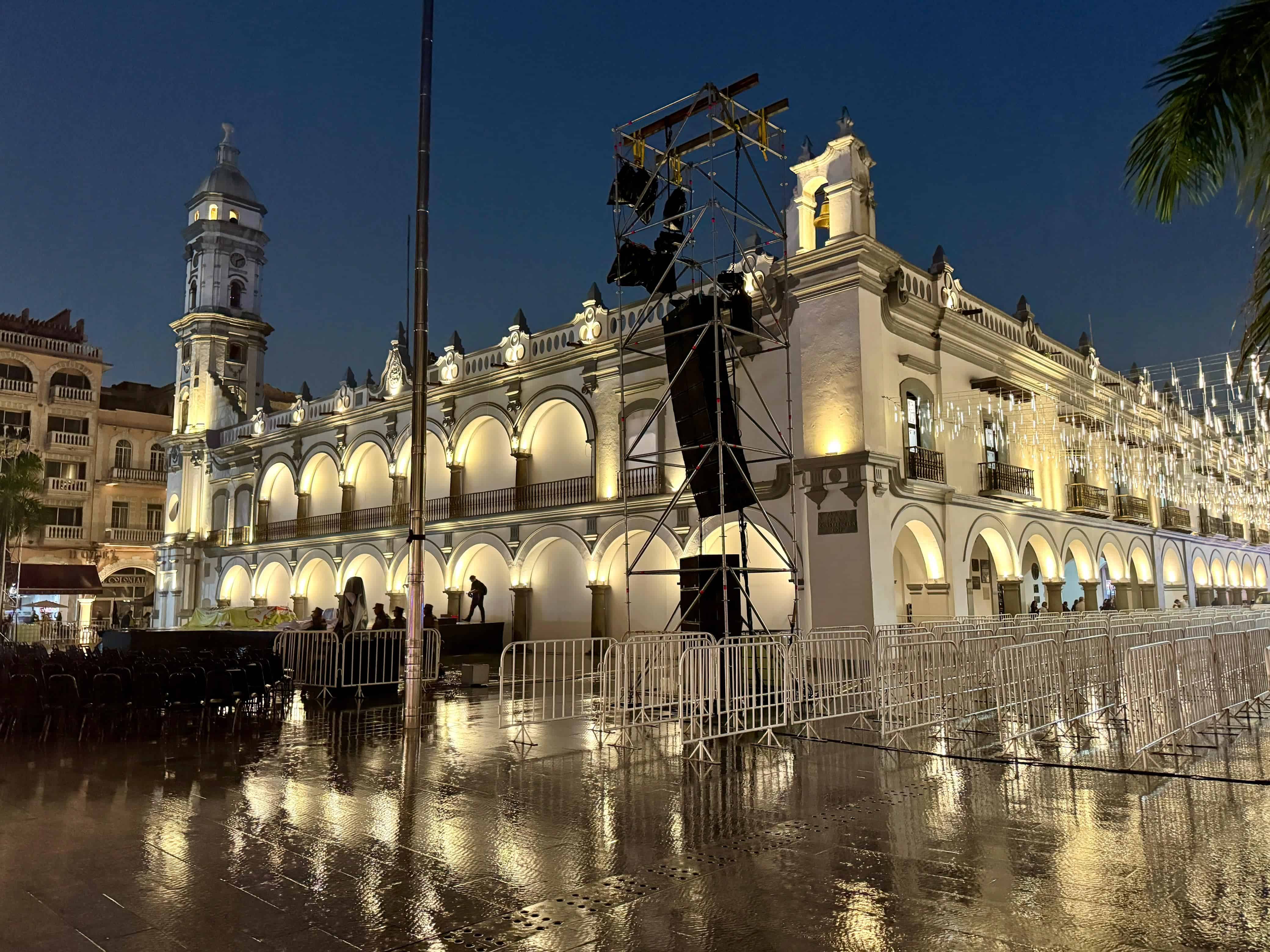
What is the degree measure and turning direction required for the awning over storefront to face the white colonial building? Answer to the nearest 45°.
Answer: approximately 45° to its left

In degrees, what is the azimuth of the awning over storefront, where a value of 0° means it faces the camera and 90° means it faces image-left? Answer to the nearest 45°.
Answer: approximately 0°

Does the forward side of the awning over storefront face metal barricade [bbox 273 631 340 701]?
yes

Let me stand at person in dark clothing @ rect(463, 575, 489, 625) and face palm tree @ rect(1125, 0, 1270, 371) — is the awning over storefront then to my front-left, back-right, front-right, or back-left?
back-right

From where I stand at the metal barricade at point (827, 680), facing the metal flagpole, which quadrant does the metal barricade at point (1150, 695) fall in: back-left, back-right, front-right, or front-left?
back-left
